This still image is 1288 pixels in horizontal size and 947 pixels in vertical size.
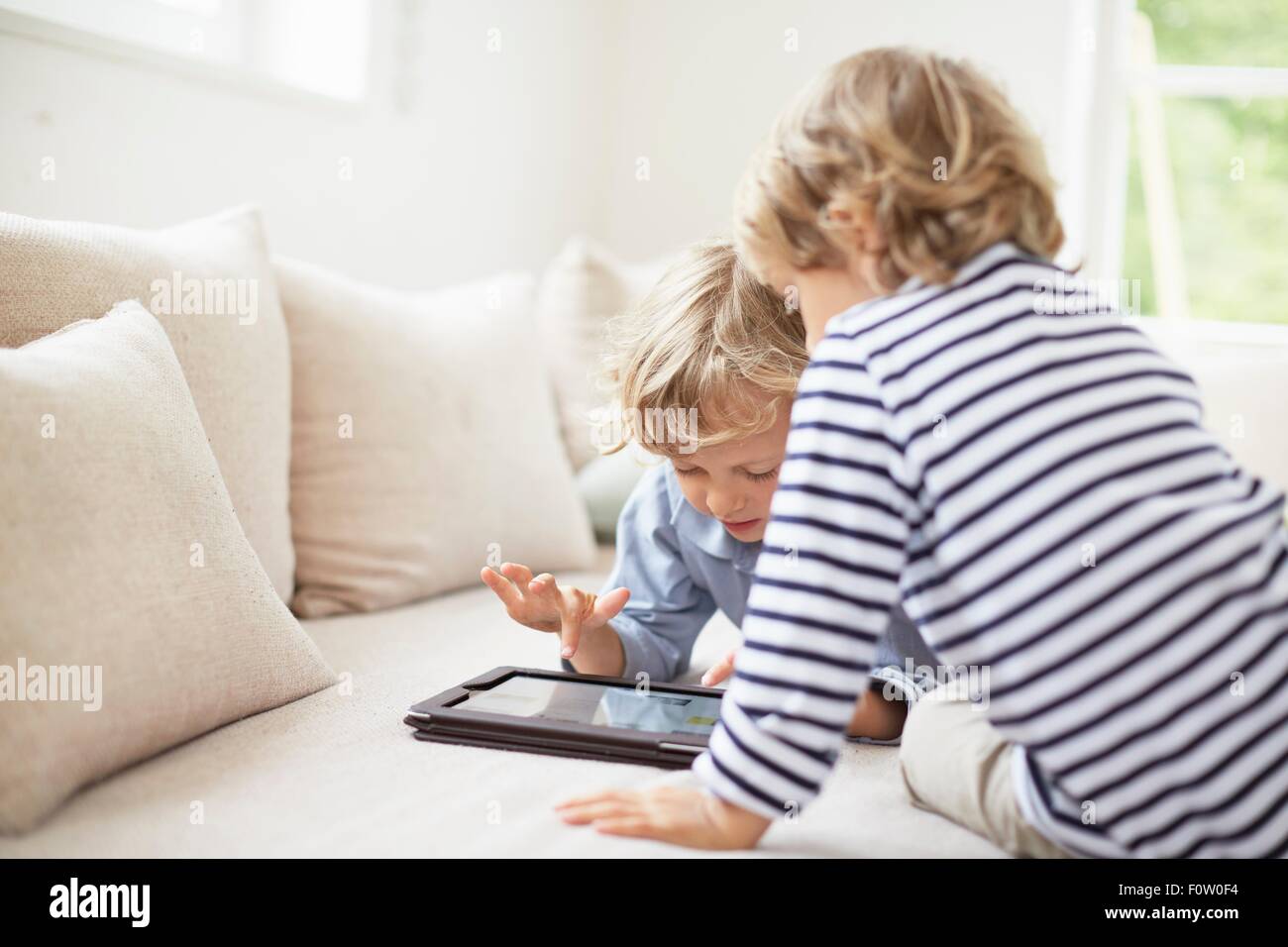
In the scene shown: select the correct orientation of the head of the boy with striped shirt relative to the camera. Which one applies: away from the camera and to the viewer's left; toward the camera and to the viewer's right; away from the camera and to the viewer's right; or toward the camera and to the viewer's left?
away from the camera and to the viewer's left

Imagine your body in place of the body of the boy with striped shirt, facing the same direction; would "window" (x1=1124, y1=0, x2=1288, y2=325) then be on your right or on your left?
on your right

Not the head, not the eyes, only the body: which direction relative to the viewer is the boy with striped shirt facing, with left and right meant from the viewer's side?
facing away from the viewer and to the left of the viewer

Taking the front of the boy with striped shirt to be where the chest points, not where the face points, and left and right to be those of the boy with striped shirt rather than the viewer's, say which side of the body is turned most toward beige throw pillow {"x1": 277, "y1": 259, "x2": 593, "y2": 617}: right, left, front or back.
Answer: front
